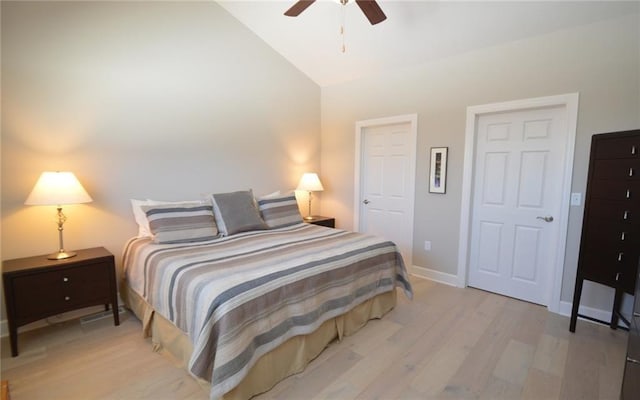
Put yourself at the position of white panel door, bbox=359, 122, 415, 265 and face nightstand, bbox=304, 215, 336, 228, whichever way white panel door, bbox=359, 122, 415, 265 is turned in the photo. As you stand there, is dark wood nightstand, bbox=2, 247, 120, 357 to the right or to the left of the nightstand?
left

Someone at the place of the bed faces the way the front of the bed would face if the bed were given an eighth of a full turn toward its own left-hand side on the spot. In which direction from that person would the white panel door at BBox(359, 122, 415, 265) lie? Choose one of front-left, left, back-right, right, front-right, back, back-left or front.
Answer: front-left

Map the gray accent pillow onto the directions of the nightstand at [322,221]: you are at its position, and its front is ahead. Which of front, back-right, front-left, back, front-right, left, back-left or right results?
right

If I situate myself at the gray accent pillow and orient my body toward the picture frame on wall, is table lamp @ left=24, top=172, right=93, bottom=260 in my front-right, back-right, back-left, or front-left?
back-right

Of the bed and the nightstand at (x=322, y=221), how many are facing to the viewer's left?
0

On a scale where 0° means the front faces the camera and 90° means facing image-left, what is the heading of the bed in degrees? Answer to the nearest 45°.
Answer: approximately 315°

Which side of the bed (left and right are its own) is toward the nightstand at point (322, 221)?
left

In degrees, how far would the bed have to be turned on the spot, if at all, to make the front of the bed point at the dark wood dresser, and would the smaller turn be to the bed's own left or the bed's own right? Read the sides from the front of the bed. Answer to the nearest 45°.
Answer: approximately 45° to the bed's own left

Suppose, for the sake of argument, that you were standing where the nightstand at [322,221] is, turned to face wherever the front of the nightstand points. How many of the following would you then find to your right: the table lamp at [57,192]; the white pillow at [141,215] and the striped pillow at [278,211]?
3

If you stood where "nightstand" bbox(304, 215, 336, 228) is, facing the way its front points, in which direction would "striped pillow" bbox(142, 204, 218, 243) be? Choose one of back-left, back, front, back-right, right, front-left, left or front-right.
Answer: right

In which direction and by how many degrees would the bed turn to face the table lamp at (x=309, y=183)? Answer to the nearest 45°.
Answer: approximately 135° to its left
